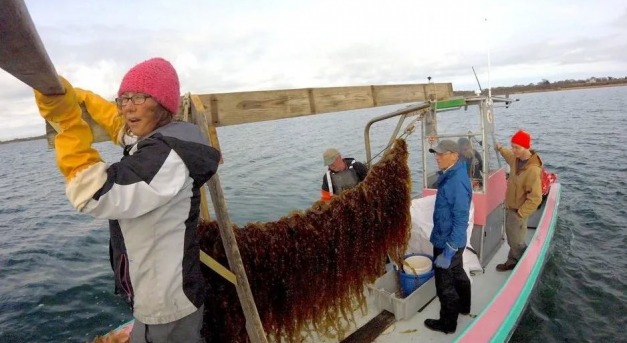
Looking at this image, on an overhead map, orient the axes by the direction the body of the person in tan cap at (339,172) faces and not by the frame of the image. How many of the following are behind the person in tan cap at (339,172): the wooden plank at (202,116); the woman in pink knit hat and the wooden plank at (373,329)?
0

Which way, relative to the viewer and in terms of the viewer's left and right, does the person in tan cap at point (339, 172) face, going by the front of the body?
facing the viewer and to the left of the viewer

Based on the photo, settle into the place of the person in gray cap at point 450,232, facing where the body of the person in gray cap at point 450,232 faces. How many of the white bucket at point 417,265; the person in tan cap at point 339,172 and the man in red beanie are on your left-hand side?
0

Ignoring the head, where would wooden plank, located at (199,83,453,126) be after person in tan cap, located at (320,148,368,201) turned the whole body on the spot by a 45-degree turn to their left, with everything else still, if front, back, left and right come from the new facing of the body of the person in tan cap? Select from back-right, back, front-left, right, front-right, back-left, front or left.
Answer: front

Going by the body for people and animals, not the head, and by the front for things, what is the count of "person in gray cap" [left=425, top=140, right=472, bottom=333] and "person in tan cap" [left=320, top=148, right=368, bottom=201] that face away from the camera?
0

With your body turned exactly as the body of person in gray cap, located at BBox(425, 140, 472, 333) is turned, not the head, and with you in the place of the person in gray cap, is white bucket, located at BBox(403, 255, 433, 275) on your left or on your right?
on your right

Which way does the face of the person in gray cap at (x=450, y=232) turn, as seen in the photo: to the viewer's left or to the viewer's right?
to the viewer's left

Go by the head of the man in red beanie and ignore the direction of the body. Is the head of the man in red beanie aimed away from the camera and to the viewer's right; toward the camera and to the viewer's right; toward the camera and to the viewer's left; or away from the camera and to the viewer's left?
toward the camera and to the viewer's left

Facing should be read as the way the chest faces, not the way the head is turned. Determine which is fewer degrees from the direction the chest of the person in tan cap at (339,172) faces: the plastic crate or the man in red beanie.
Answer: the plastic crate

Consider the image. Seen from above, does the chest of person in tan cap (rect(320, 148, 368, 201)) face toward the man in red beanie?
no

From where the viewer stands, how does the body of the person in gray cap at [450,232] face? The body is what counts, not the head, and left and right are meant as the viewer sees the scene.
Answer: facing to the left of the viewer

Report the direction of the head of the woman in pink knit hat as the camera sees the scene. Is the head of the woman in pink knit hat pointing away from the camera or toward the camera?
toward the camera
